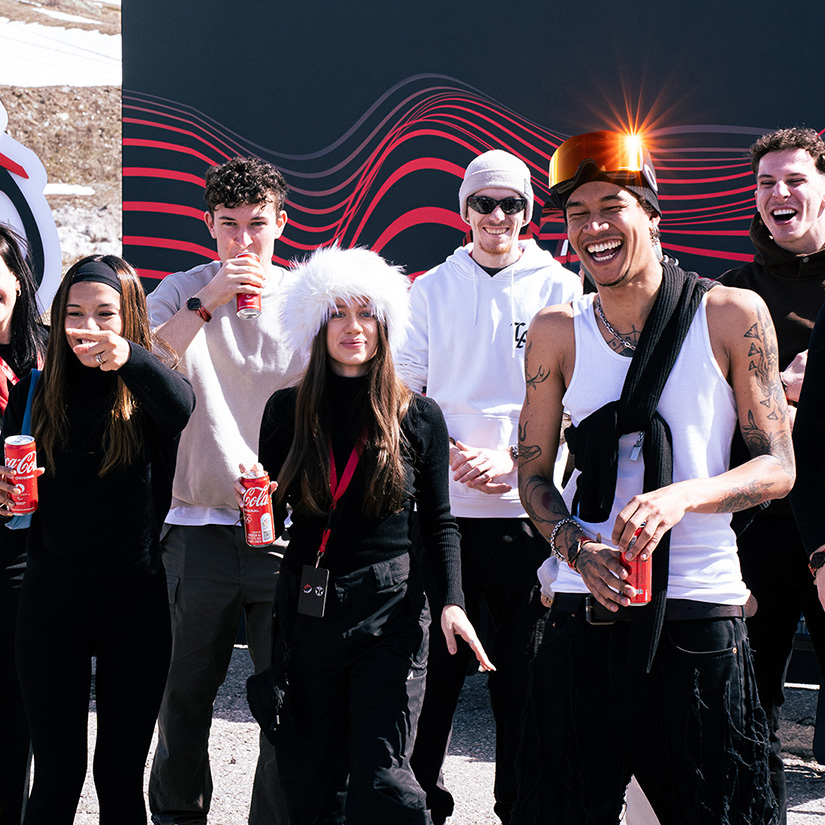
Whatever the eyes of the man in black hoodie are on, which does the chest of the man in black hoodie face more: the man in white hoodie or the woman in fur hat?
the woman in fur hat

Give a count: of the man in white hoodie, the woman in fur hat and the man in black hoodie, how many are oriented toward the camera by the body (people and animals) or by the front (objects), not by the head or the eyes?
3

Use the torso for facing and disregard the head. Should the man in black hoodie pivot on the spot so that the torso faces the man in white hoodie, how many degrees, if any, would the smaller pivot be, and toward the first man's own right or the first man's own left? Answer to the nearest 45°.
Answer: approximately 90° to the first man's own right

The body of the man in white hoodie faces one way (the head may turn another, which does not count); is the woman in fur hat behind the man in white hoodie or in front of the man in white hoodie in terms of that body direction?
in front

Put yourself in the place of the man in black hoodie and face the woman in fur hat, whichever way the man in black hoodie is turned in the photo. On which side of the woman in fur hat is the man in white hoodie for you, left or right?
right

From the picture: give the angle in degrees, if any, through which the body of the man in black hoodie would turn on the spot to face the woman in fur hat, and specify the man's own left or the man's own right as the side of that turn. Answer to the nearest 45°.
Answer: approximately 45° to the man's own right

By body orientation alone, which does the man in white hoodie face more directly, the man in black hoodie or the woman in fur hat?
the woman in fur hat

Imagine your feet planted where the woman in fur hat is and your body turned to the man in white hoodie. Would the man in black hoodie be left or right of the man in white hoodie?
right

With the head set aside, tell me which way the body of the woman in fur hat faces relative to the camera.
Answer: toward the camera

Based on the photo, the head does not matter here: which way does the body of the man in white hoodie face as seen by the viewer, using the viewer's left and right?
facing the viewer

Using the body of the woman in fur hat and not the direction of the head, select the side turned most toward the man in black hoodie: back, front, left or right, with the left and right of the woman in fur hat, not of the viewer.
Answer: left

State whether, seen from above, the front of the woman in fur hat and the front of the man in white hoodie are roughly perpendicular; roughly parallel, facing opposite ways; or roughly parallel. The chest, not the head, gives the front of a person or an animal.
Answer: roughly parallel

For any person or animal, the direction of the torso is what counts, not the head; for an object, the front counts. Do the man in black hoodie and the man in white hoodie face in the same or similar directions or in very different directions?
same or similar directions

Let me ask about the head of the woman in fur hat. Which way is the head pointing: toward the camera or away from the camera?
toward the camera

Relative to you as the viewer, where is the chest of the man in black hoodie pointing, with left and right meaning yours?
facing the viewer
